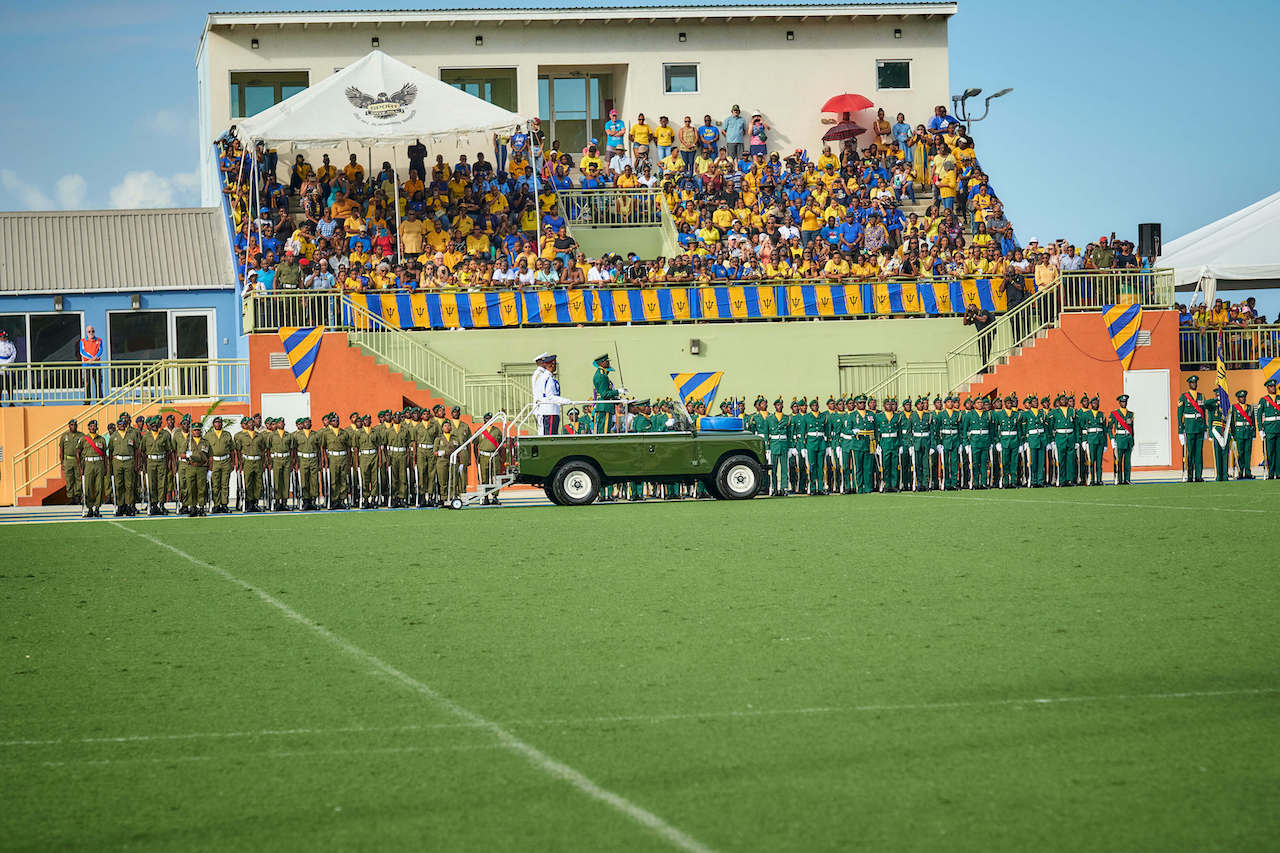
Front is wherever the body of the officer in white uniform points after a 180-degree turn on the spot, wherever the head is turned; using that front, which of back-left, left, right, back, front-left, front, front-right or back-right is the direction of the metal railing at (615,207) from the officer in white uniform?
right

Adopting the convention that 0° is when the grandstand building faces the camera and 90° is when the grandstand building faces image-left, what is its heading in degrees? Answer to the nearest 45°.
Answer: approximately 0°

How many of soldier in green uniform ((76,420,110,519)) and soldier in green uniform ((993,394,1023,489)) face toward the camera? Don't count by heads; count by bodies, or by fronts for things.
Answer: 2

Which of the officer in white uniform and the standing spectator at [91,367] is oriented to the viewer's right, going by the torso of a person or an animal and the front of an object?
the officer in white uniform

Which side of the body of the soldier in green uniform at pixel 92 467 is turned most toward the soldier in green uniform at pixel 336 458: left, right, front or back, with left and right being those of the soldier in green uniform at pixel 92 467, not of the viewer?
left

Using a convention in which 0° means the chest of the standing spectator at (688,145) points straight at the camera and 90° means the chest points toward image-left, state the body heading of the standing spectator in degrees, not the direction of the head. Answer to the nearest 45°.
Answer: approximately 0°
